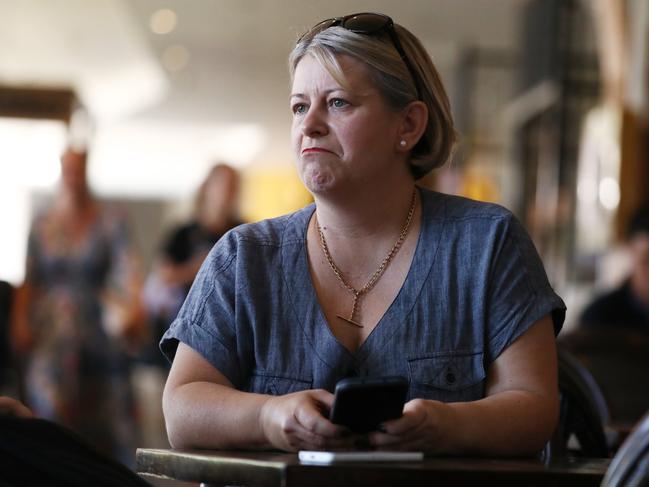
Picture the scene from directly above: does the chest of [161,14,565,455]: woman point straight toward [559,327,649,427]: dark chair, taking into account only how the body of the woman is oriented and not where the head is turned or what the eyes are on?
no

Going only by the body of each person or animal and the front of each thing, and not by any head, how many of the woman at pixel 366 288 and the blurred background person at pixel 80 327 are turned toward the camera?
2

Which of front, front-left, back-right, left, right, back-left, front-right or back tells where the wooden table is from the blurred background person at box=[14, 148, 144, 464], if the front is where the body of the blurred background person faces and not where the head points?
front

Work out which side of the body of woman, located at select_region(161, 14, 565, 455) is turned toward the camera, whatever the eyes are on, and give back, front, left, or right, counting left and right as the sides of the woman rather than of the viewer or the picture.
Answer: front

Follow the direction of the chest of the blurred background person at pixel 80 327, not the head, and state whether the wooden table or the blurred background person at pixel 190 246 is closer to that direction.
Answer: the wooden table

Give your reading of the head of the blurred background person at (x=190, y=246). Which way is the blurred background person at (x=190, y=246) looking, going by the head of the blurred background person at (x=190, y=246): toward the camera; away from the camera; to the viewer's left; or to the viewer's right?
toward the camera

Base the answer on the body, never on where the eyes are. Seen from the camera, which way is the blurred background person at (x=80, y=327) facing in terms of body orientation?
toward the camera

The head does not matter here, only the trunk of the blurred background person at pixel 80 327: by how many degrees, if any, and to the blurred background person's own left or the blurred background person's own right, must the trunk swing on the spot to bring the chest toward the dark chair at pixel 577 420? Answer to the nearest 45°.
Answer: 0° — they already face it

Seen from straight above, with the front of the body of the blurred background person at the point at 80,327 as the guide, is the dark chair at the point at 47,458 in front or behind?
in front

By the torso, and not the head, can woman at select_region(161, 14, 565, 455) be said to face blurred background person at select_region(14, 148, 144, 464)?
no

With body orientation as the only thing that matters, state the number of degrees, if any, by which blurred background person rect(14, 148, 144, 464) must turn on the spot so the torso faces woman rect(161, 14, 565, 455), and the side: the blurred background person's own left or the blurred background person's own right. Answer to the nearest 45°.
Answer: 0° — they already face them

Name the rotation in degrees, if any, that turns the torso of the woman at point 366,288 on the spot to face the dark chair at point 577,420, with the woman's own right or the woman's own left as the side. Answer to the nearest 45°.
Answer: approximately 135° to the woman's own left

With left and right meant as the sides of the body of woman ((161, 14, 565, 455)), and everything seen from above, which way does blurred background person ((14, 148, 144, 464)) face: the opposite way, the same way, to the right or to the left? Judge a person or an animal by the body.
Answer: the same way

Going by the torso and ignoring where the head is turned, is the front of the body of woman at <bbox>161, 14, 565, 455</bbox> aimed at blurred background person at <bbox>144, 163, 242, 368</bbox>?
no
